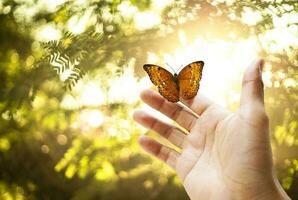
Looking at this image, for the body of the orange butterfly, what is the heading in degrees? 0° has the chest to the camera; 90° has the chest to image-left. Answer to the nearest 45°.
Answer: approximately 180°
